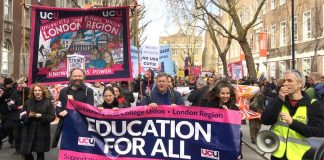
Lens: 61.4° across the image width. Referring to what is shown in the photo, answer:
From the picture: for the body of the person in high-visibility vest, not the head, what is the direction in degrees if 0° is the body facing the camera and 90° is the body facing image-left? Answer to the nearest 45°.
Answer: approximately 45°

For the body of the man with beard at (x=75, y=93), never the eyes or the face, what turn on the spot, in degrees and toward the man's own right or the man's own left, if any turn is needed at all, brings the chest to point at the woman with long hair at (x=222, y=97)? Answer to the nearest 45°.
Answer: approximately 45° to the man's own left

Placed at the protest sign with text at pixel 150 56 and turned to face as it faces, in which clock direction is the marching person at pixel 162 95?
The marching person is roughly at 12 o'clock from the protest sign with text.

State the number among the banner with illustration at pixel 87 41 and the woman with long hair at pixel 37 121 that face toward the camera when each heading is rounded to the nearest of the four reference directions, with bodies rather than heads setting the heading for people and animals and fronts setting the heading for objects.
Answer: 2

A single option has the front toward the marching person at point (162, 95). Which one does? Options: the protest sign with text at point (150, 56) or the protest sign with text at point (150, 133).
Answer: the protest sign with text at point (150, 56)

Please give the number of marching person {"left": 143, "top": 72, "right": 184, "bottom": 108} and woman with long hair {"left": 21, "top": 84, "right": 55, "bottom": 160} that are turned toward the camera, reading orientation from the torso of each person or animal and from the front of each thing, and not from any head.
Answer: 2

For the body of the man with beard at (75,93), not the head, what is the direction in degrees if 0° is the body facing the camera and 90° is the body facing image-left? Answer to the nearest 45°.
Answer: approximately 0°

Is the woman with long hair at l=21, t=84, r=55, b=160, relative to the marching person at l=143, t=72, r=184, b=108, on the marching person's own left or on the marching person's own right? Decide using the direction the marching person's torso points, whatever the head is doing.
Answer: on the marching person's own right
